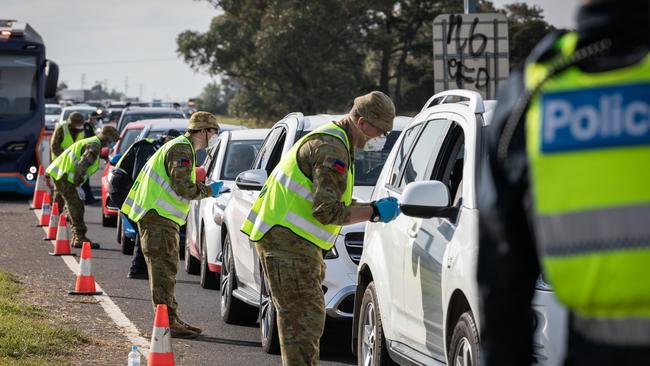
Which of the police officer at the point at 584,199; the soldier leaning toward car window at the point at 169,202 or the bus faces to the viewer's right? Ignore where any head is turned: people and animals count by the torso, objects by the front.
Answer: the soldier leaning toward car window

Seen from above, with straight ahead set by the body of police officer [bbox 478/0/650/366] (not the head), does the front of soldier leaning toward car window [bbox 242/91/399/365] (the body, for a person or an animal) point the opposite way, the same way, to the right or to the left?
to the right

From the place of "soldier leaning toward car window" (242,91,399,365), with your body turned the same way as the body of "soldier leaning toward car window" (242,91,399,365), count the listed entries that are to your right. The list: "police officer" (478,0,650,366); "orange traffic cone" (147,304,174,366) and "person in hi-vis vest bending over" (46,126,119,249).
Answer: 1

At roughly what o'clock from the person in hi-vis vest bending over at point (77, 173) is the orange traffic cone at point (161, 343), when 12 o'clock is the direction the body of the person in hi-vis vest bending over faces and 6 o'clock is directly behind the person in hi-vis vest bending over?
The orange traffic cone is roughly at 3 o'clock from the person in hi-vis vest bending over.

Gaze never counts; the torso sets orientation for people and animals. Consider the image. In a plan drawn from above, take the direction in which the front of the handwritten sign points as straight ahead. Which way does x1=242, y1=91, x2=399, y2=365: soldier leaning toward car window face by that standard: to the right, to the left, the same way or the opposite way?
to the left

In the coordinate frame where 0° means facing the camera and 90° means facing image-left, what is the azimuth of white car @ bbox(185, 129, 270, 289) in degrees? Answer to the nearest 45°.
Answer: approximately 315°

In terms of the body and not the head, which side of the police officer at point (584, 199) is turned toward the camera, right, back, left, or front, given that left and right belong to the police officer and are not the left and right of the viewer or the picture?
back

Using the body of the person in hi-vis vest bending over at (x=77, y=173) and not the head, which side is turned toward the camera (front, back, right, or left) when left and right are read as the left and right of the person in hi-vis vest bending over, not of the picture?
right

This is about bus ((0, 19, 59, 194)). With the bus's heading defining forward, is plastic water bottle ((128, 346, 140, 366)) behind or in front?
in front

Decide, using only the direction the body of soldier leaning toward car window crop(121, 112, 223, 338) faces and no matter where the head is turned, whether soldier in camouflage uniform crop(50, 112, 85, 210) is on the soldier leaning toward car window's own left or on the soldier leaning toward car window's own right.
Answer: on the soldier leaning toward car window's own left
